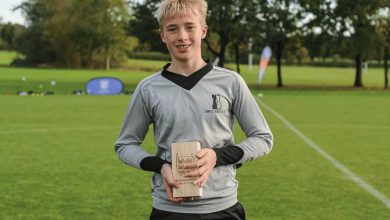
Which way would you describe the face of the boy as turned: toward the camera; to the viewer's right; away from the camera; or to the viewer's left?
toward the camera

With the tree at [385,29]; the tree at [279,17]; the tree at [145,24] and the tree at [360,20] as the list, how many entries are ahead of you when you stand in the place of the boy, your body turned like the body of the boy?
0

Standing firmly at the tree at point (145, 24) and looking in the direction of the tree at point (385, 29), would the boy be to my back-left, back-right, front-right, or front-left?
front-right

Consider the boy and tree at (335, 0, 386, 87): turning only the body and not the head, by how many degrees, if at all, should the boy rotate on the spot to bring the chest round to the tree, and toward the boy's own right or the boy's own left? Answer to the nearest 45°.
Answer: approximately 180°

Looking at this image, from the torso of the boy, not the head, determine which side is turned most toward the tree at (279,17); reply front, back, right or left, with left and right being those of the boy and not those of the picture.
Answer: back

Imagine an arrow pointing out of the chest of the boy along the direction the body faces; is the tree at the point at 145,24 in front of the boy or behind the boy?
behind

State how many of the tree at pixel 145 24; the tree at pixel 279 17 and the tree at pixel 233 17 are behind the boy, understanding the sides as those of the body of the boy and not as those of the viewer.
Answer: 3

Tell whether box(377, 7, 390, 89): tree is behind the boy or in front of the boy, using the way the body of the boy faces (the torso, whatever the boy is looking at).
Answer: behind

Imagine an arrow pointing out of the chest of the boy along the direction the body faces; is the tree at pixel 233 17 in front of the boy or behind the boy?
behind

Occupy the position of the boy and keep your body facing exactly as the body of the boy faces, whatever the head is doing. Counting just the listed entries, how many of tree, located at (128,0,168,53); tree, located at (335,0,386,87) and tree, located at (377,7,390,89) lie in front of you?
0

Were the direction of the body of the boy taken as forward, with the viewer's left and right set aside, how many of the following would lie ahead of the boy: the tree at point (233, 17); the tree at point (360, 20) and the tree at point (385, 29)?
0

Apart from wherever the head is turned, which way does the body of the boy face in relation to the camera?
toward the camera
